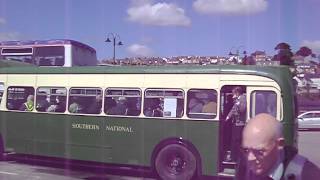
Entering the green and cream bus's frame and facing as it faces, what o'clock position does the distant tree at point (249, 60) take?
The distant tree is roughly at 4 o'clock from the green and cream bus.

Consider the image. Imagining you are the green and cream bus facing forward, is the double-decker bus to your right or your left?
on your right

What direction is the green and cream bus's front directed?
to the viewer's left

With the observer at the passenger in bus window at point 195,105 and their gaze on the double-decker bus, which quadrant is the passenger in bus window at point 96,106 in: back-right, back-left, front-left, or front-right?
front-left

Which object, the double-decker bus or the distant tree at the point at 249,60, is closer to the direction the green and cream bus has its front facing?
the double-decker bus

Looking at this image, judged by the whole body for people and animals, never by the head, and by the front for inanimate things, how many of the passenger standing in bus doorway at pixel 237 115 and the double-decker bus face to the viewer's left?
1
